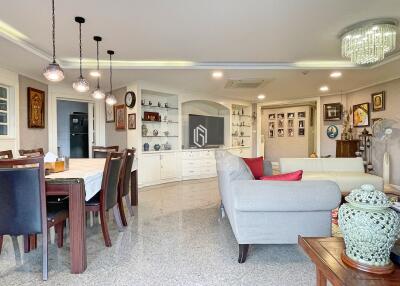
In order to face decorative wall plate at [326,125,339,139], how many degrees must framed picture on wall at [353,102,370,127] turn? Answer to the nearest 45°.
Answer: approximately 90° to its right

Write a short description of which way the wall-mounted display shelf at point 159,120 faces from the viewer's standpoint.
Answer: facing the viewer and to the right of the viewer

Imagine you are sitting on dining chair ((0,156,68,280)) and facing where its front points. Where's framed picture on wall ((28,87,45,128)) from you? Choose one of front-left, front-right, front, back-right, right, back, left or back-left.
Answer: front-left

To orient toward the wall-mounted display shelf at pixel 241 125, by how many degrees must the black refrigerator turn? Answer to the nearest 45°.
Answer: approximately 90° to its left

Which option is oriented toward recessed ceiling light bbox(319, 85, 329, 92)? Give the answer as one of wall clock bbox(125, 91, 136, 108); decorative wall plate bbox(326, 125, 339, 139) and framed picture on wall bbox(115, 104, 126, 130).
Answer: decorative wall plate bbox(326, 125, 339, 139)

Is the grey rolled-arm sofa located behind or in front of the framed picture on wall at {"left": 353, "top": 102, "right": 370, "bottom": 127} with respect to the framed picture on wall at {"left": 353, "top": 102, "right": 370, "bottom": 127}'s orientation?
in front

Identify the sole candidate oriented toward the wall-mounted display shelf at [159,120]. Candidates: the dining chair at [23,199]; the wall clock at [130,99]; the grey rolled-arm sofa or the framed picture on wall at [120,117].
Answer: the dining chair

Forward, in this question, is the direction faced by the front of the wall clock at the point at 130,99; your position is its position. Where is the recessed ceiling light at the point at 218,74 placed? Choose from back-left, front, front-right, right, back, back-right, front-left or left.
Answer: left

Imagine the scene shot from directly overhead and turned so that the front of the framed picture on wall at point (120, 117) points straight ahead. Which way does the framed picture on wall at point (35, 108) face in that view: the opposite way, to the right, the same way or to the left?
to the left

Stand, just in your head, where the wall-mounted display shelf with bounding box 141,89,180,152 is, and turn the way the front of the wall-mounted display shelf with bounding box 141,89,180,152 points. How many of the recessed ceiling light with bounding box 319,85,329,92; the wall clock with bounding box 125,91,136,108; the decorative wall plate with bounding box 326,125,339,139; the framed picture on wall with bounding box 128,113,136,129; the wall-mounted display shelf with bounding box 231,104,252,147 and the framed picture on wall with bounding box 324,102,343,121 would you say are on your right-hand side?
2

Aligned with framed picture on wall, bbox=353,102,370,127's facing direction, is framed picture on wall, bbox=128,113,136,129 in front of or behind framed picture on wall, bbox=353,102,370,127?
in front
